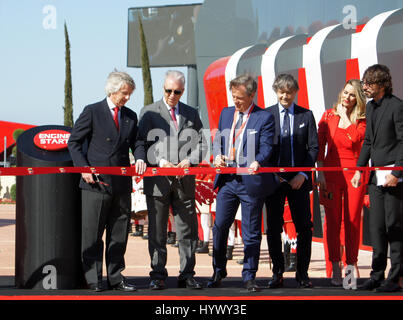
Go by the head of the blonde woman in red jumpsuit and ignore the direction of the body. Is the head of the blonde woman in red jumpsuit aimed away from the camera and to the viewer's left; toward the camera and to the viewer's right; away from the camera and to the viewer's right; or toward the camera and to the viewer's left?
toward the camera and to the viewer's left

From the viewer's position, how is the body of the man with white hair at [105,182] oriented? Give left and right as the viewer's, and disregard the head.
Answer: facing the viewer and to the right of the viewer

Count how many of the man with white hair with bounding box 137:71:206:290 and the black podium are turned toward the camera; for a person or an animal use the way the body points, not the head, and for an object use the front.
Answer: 2

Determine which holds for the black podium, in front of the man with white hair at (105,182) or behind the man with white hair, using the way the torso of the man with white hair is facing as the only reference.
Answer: behind

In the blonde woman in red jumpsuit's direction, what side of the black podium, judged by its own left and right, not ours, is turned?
left

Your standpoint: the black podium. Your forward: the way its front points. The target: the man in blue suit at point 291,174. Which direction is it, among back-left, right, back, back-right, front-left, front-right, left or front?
left

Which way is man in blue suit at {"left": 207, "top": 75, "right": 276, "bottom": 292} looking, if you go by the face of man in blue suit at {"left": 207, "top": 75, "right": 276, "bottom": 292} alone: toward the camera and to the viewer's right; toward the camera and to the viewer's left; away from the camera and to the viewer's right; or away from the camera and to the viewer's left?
toward the camera and to the viewer's left

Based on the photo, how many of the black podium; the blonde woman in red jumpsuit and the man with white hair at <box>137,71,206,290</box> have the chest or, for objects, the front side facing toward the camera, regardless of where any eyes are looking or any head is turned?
3

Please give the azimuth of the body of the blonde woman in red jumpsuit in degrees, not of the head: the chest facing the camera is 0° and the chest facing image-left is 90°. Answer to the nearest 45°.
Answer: approximately 0°

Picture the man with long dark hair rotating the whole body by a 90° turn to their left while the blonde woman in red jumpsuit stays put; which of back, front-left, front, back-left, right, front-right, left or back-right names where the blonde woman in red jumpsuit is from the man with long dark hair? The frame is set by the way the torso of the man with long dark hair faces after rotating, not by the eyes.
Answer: back

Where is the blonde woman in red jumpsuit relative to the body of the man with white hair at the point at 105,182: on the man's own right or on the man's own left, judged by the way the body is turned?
on the man's own left

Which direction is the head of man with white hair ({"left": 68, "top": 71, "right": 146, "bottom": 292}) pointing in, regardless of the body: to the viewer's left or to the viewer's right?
to the viewer's right

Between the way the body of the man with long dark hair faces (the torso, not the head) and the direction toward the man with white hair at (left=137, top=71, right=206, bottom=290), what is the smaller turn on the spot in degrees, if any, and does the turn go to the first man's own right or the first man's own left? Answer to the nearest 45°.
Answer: approximately 45° to the first man's own right
